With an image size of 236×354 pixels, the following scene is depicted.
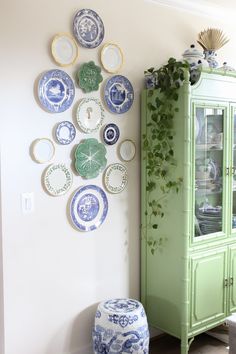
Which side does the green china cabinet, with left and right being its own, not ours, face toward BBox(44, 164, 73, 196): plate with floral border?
right

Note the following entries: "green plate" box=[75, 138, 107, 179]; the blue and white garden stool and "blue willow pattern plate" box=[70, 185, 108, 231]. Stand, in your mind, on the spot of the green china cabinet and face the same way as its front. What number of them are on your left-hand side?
0

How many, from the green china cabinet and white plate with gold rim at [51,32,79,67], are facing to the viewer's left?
0

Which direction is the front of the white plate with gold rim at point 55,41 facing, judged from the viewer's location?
facing the viewer and to the right of the viewer

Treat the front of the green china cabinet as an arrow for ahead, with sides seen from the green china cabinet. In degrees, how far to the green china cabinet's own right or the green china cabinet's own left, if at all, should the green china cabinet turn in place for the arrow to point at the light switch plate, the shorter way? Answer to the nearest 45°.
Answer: approximately 90° to the green china cabinet's own right

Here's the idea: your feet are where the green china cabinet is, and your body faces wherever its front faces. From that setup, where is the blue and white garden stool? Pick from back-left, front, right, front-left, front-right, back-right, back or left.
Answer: right

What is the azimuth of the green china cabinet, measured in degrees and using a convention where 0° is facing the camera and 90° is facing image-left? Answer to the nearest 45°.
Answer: approximately 315°

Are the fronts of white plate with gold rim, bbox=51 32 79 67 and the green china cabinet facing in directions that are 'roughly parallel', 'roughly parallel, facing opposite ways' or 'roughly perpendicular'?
roughly parallel

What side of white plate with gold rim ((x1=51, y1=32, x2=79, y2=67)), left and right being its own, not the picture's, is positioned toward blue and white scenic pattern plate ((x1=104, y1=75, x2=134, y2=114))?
left
